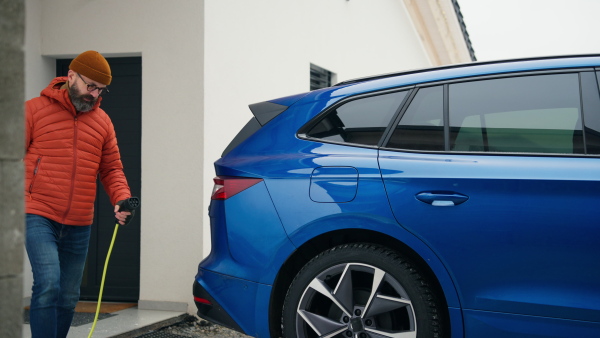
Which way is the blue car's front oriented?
to the viewer's right

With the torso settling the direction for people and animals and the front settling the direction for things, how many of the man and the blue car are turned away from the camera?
0

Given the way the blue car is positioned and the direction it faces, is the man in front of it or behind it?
behind

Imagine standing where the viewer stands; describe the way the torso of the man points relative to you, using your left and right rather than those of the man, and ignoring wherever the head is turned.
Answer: facing the viewer and to the right of the viewer
